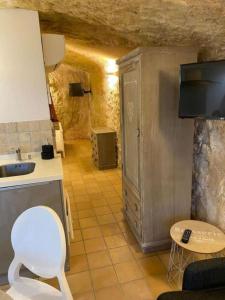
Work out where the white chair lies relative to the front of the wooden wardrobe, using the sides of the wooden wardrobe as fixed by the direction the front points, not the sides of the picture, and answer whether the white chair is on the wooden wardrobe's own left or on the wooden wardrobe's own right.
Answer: on the wooden wardrobe's own left

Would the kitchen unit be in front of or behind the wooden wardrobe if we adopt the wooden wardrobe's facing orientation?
in front

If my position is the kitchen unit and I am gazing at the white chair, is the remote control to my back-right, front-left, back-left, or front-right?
front-left

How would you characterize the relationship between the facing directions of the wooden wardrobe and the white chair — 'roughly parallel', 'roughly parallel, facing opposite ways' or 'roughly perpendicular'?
roughly perpendicular

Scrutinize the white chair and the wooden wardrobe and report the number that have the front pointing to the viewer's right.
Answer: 0

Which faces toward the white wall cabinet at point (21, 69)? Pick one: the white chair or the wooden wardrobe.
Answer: the wooden wardrobe

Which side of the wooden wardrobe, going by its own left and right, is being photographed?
left
